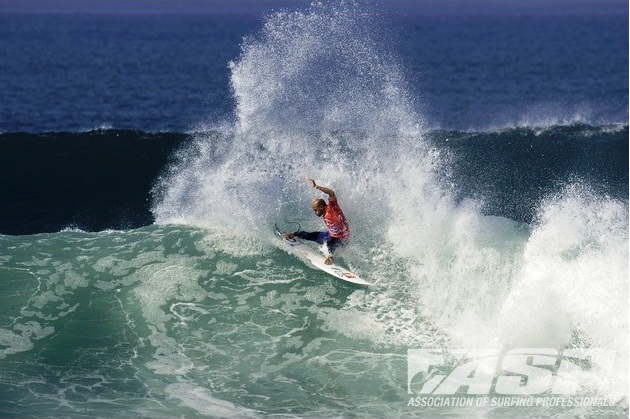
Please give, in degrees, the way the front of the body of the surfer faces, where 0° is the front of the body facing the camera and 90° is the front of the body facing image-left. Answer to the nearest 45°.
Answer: approximately 45°
